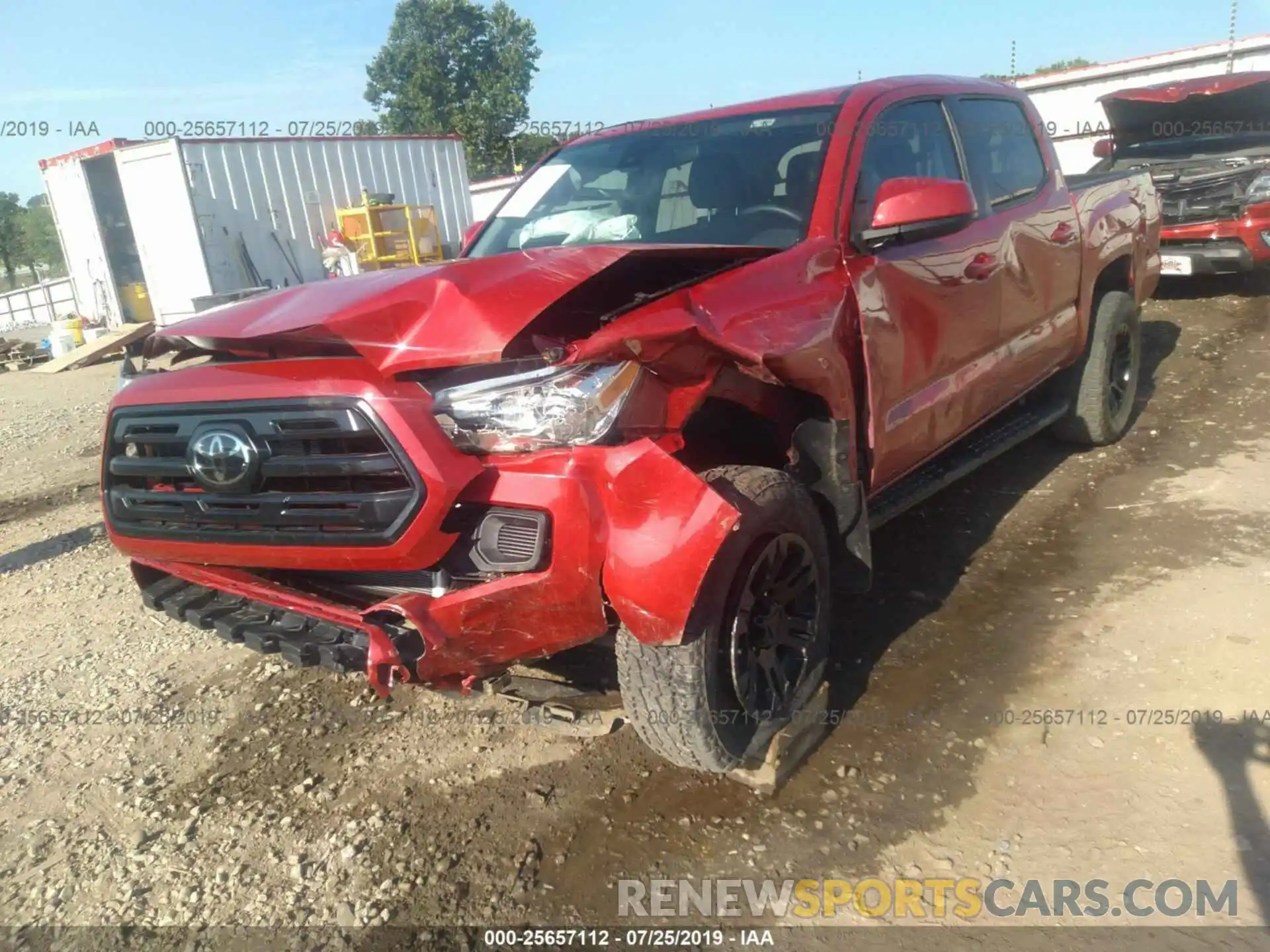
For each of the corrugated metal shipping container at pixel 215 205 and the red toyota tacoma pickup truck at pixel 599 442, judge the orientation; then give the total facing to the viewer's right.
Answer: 0

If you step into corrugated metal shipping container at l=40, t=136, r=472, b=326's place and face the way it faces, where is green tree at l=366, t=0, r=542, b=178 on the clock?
The green tree is roughly at 5 o'clock from the corrugated metal shipping container.

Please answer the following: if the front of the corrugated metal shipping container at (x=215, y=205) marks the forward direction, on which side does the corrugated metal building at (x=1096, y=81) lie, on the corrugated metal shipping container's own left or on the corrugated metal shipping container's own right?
on the corrugated metal shipping container's own left

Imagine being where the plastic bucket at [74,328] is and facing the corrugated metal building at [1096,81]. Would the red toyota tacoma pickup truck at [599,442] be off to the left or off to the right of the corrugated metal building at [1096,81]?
right

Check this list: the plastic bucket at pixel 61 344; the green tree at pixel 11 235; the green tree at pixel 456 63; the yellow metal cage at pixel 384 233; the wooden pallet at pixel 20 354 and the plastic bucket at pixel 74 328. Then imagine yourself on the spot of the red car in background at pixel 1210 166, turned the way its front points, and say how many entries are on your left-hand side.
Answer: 0

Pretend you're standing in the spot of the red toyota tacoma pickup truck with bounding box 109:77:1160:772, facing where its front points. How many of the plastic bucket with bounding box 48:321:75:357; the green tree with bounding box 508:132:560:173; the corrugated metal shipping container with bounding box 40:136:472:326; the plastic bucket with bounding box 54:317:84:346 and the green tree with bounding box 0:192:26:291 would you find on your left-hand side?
0

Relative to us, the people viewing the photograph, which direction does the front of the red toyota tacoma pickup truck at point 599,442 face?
facing the viewer and to the left of the viewer

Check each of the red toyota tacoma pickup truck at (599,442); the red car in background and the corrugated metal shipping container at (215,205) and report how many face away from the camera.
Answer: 0

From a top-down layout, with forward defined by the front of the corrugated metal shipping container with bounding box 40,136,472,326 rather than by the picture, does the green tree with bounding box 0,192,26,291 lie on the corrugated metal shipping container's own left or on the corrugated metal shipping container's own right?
on the corrugated metal shipping container's own right

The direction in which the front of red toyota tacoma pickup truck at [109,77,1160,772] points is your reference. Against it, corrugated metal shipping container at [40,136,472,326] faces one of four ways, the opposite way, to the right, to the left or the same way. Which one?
the same way

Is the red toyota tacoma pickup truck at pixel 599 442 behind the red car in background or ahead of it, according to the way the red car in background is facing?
ahead

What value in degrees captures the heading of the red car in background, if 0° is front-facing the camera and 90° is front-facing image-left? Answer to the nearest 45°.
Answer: approximately 45°

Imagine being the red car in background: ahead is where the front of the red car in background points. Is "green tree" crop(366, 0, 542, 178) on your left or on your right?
on your right

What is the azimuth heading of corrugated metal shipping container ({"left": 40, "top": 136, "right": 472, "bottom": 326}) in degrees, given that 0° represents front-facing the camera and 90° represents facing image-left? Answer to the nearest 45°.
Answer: approximately 45°

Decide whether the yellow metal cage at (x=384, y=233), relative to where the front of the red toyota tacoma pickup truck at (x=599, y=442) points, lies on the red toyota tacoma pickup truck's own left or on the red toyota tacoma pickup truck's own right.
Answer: on the red toyota tacoma pickup truck's own right

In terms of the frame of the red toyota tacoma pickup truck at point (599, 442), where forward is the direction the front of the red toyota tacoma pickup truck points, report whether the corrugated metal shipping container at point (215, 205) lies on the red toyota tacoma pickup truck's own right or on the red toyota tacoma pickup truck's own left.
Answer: on the red toyota tacoma pickup truck's own right

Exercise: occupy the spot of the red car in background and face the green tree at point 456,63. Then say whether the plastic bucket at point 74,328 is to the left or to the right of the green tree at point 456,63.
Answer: left

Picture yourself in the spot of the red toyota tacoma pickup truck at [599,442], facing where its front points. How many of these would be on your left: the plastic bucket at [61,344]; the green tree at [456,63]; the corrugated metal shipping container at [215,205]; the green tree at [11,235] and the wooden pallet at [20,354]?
0

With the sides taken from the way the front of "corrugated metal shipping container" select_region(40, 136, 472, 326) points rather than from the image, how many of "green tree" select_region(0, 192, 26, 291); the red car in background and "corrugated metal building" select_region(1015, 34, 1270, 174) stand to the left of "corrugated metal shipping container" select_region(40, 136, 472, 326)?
2

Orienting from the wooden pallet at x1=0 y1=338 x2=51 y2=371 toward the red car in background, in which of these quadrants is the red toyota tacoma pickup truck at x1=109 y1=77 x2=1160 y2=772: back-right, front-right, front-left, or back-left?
front-right
